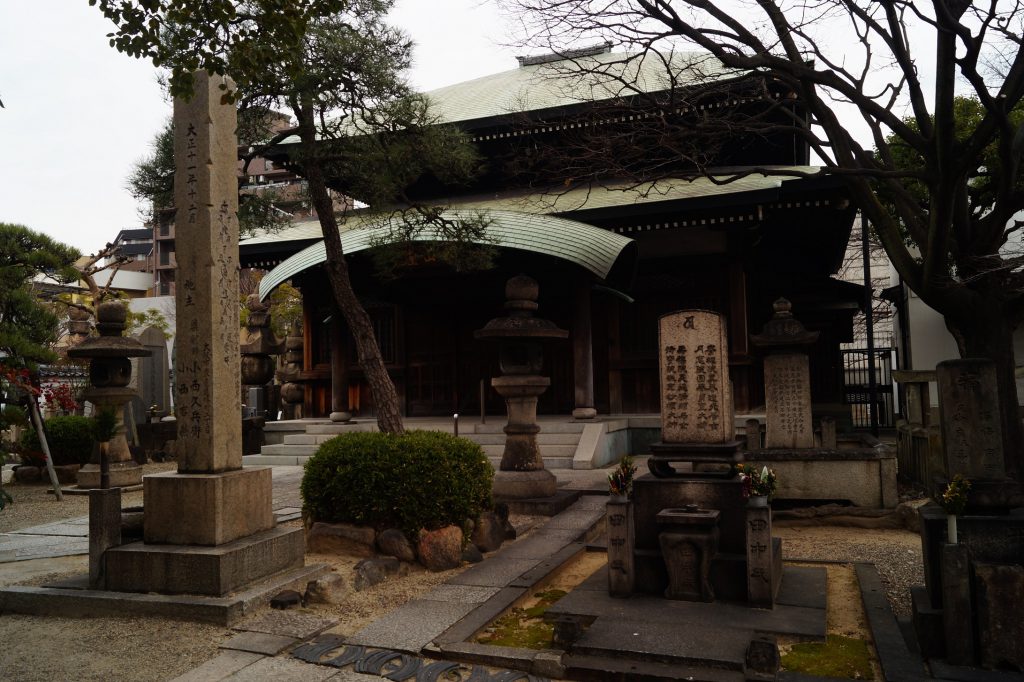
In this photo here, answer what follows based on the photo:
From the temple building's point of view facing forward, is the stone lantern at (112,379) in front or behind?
in front

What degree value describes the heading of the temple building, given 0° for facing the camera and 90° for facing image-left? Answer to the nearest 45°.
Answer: approximately 45°

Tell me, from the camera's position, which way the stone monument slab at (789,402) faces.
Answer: facing the viewer

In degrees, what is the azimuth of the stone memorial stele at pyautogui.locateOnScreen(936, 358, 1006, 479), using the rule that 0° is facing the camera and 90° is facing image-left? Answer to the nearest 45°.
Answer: approximately 0°

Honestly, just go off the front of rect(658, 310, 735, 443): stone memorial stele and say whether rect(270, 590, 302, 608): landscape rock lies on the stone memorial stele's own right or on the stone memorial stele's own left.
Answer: on the stone memorial stele's own right

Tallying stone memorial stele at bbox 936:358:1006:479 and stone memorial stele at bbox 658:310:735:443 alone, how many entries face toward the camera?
2

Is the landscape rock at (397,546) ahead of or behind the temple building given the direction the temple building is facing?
ahead

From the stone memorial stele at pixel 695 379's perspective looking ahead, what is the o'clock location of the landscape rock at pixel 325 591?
The landscape rock is roughly at 2 o'clock from the stone memorial stele.

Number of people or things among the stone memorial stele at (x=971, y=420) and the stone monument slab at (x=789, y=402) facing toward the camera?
2

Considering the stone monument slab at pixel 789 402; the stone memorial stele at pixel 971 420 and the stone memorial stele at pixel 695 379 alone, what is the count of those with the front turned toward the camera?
3

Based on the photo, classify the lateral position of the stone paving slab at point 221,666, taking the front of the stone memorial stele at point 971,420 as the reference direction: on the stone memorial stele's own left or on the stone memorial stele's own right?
on the stone memorial stele's own right

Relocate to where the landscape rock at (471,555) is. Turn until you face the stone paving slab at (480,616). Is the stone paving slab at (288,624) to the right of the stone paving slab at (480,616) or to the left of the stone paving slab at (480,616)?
right

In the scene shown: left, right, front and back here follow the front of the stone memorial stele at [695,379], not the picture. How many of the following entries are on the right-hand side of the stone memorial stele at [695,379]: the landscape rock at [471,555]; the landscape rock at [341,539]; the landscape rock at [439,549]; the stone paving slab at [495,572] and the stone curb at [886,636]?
4

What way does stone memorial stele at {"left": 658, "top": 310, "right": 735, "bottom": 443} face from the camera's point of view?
toward the camera

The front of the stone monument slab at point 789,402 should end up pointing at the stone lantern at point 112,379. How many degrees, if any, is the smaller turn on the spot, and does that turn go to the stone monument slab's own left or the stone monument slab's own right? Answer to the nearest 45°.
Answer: approximately 90° to the stone monument slab's own right
